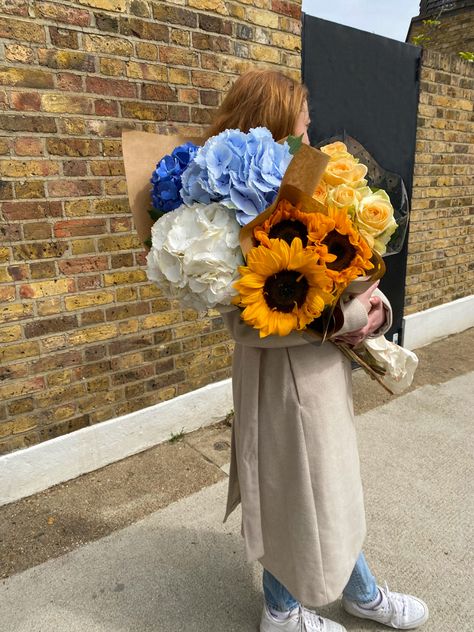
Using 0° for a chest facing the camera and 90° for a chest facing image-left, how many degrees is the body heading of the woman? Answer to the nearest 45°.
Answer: approximately 270°

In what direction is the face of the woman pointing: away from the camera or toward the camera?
away from the camera

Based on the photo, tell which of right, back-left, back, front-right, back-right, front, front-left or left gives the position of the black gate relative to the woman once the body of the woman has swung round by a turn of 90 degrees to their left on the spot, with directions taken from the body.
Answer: front
